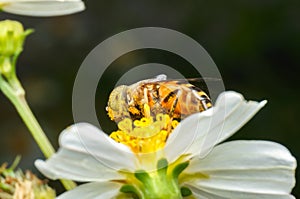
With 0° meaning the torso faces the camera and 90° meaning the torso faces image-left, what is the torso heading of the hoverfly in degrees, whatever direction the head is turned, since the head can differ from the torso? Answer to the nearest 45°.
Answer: approximately 90°
